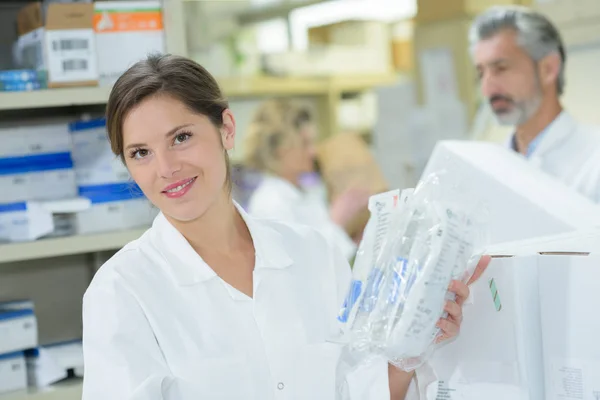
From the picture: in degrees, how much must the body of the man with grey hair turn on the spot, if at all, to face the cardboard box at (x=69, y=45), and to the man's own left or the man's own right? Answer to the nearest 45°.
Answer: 0° — they already face it

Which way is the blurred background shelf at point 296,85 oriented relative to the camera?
toward the camera

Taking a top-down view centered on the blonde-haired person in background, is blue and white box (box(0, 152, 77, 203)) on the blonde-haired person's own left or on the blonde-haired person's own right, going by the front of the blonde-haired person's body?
on the blonde-haired person's own right

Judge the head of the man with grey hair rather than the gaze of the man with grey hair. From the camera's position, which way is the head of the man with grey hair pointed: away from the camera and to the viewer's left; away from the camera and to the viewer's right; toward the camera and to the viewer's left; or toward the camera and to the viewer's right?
toward the camera and to the viewer's left

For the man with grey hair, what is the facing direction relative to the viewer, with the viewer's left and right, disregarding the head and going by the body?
facing the viewer and to the left of the viewer

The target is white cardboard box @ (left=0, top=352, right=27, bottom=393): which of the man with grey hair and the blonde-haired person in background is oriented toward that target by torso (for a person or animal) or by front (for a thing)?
the man with grey hair

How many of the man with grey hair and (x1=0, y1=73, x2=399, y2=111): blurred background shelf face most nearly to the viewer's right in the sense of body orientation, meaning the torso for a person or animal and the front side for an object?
0

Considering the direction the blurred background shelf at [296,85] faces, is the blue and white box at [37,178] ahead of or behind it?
ahead

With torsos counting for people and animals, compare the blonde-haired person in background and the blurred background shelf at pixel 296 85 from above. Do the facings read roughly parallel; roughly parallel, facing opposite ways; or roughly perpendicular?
roughly perpendicular
